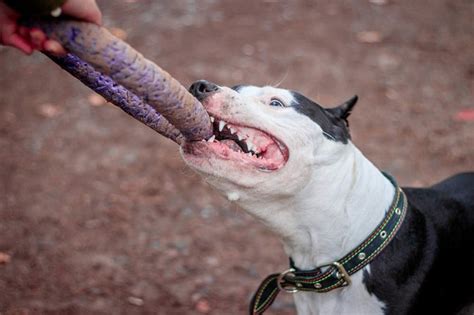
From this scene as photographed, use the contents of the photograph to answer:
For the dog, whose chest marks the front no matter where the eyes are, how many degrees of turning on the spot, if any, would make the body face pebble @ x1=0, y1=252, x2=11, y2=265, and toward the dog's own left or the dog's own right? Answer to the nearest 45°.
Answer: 0° — it already faces it

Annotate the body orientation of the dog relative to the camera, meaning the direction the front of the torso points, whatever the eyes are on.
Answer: to the viewer's left
